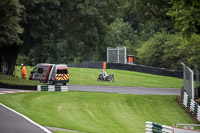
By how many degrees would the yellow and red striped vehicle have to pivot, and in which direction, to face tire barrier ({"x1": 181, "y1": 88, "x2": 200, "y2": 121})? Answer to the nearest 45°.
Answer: approximately 180°

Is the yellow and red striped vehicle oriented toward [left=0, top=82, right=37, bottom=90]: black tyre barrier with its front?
no

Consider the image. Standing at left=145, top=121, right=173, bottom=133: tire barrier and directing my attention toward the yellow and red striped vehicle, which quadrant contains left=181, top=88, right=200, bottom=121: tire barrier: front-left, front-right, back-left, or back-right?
front-right

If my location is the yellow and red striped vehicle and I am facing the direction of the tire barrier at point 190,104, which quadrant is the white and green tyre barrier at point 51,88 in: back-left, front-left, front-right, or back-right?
front-right

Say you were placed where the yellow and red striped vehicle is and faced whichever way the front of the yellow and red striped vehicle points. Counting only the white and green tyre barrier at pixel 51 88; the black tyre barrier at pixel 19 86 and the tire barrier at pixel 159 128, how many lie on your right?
0

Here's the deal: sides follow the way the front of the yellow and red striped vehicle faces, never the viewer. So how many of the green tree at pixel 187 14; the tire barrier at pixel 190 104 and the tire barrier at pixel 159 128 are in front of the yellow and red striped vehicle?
0

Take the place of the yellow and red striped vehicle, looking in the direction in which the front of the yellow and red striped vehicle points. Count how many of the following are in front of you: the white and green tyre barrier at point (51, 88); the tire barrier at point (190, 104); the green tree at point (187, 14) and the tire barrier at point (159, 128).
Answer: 0

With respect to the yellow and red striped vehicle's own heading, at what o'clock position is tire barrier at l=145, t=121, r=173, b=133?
The tire barrier is roughly at 7 o'clock from the yellow and red striped vehicle.

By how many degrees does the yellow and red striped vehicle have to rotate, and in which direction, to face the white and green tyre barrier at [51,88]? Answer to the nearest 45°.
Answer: approximately 135° to its left

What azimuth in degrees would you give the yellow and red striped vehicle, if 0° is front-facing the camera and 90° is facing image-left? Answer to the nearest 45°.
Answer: approximately 135°
